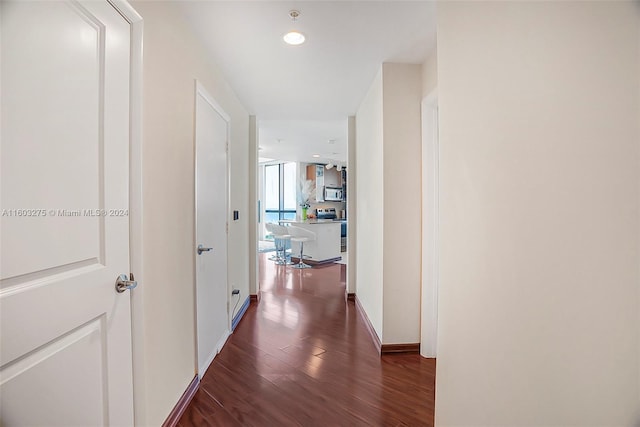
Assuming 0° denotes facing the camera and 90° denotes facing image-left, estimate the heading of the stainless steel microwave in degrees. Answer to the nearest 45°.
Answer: approximately 0°

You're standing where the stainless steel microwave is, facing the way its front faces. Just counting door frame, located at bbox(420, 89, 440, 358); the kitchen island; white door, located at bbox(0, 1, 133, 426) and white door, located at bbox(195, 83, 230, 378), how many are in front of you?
4

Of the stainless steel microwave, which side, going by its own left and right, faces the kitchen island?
front

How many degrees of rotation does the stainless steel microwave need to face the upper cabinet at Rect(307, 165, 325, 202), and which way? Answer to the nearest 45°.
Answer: approximately 45° to its right

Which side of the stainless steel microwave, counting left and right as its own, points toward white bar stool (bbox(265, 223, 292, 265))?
front

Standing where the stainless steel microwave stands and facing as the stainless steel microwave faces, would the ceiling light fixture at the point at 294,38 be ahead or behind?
ahead

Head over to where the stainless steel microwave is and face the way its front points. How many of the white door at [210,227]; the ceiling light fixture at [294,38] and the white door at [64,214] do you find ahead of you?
3

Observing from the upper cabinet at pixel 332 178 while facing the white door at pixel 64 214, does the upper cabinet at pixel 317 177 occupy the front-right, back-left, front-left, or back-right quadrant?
front-right

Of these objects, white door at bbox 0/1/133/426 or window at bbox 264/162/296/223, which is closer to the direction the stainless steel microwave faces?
the white door

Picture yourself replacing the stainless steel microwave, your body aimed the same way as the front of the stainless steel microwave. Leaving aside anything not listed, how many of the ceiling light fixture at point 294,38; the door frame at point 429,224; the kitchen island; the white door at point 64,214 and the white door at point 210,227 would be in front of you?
5

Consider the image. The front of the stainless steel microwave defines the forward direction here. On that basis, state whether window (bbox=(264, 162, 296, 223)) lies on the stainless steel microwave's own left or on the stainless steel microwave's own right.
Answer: on the stainless steel microwave's own right
